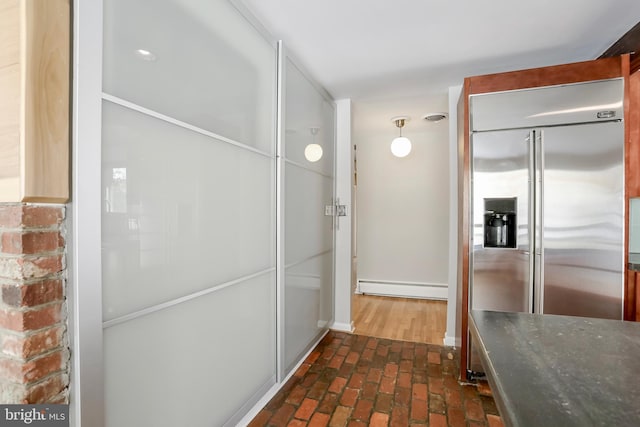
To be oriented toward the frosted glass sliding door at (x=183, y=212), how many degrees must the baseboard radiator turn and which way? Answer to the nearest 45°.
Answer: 0° — it already faces it

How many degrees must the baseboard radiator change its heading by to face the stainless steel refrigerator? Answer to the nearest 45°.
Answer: approximately 45° to its left

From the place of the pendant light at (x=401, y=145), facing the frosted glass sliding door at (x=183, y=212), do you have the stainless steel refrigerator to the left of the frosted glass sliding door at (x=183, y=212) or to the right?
left

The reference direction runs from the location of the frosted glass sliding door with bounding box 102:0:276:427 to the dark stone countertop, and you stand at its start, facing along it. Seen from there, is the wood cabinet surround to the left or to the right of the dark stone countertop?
left

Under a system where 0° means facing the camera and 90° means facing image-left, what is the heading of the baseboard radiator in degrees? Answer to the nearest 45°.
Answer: approximately 0°
